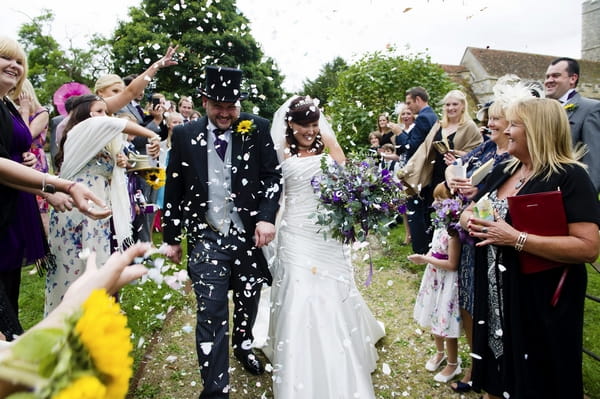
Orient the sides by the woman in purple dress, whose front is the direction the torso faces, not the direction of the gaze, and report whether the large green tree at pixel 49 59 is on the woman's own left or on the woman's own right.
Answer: on the woman's own left

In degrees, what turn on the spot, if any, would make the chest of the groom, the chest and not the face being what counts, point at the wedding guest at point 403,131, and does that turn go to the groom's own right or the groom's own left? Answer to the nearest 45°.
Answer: approximately 135° to the groom's own left

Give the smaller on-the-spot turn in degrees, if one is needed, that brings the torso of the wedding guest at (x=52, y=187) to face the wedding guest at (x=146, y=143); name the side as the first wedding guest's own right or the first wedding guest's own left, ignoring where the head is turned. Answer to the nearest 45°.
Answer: approximately 90° to the first wedding guest's own left

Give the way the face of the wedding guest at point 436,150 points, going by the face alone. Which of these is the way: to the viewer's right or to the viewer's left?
to the viewer's left

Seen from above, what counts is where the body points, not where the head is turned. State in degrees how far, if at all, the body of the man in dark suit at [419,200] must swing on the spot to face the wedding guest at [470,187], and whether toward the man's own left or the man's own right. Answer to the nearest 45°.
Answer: approximately 90° to the man's own left

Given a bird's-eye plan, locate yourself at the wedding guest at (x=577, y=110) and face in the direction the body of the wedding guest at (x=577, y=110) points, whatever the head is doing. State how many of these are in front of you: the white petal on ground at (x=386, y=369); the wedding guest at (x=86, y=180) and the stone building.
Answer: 2

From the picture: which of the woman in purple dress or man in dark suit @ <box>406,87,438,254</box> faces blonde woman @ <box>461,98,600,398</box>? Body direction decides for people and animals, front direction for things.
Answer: the woman in purple dress

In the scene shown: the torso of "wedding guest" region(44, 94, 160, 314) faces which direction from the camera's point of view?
to the viewer's right

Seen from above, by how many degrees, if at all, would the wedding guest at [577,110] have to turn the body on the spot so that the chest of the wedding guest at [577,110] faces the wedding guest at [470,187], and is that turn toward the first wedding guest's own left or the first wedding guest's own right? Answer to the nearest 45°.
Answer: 0° — they already face them
